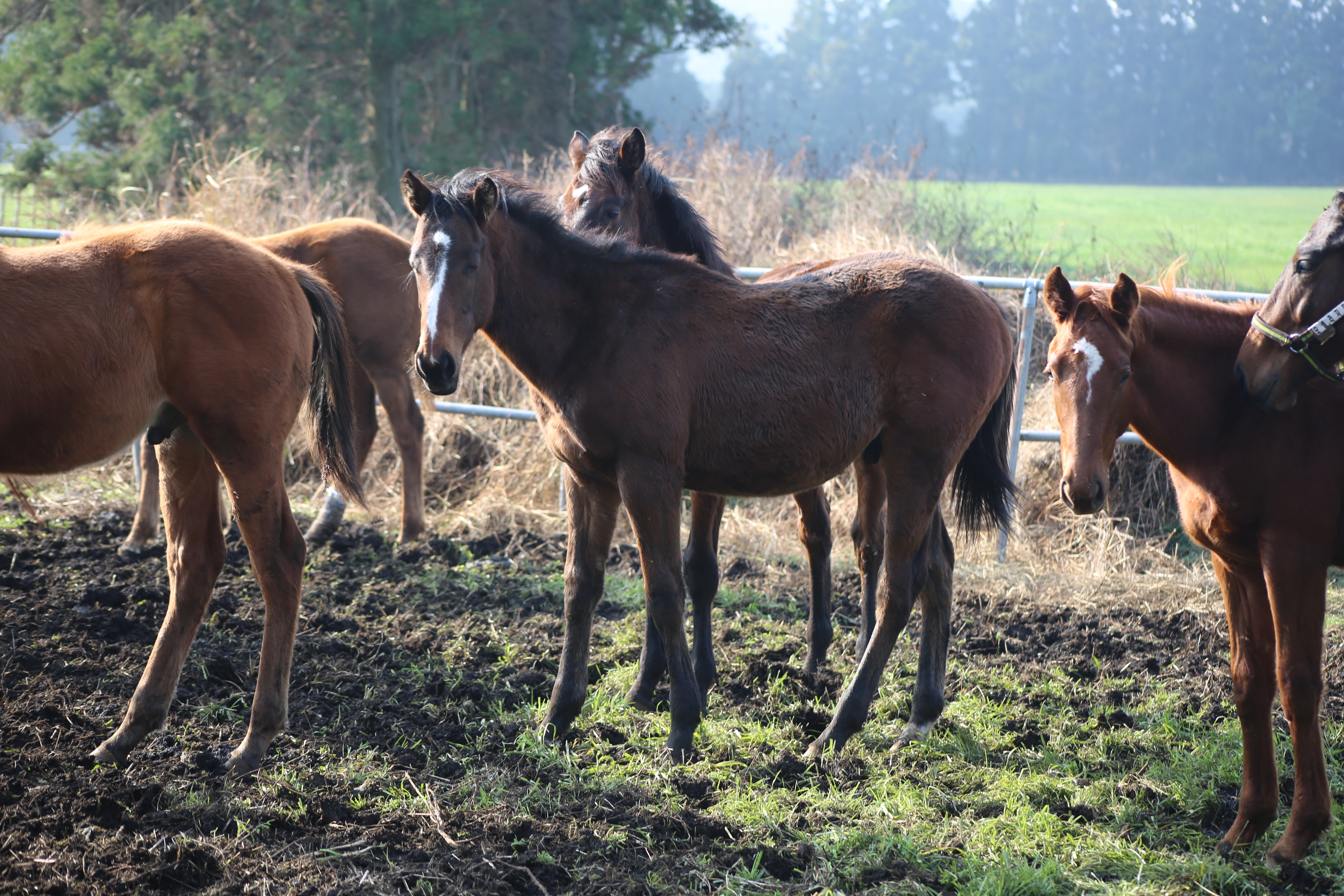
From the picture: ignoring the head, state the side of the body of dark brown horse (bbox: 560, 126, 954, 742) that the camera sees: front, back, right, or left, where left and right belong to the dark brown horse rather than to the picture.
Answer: left

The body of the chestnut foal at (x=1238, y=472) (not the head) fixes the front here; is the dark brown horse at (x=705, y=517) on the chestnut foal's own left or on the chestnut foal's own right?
on the chestnut foal's own right

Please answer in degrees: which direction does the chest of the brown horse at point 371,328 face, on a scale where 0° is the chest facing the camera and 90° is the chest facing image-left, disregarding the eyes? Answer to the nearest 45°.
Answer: approximately 90°

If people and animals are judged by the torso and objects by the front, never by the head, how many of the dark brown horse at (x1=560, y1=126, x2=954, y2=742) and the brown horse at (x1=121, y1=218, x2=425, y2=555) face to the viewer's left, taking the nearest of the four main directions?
2

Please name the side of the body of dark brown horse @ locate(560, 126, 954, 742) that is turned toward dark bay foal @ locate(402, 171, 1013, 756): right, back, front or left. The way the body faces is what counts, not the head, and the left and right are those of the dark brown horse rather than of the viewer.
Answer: left

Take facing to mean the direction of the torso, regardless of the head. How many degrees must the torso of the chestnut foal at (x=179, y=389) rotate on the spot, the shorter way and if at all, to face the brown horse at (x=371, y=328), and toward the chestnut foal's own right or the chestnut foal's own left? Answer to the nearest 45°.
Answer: approximately 90° to the chestnut foal's own right

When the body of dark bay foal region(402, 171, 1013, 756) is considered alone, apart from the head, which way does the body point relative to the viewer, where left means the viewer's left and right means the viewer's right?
facing to the left of the viewer
